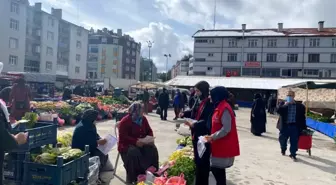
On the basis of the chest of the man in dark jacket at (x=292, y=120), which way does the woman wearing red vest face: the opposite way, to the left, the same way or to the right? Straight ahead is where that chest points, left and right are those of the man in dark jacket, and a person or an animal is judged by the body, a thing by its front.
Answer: to the right

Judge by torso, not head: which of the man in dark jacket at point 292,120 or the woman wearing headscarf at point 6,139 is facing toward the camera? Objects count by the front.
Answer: the man in dark jacket

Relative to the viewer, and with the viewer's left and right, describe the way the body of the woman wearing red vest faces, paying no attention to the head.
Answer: facing to the left of the viewer

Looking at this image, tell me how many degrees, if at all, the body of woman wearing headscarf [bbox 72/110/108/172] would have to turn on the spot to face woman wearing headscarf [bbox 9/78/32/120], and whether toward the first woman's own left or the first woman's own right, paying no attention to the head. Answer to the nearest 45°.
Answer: approximately 135° to the first woman's own left

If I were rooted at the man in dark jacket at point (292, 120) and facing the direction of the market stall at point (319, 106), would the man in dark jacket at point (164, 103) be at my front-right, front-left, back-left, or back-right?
front-left

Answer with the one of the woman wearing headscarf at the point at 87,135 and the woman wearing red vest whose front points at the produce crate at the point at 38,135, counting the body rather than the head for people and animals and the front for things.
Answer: the woman wearing red vest

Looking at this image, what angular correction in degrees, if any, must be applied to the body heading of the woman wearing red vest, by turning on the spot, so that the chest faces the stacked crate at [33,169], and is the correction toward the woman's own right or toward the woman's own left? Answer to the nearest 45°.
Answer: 0° — they already face it

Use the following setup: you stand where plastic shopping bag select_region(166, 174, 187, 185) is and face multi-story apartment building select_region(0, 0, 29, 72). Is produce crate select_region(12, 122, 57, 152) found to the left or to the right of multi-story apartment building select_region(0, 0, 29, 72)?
left

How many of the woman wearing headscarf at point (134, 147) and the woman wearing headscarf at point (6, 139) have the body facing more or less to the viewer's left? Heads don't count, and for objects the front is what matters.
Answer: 0

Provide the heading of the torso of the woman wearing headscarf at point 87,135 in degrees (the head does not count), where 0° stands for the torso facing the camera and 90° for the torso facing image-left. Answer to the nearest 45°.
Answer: approximately 270°

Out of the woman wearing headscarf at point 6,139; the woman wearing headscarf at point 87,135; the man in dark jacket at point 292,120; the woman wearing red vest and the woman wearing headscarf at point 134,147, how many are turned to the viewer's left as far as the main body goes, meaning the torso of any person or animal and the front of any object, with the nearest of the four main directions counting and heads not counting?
1

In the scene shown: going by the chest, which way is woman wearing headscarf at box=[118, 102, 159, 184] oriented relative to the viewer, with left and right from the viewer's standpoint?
facing the viewer and to the right of the viewer

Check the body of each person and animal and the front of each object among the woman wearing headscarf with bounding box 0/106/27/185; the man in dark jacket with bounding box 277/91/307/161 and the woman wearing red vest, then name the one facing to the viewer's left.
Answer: the woman wearing red vest

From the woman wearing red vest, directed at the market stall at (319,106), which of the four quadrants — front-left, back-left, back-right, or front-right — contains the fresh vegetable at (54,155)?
back-left

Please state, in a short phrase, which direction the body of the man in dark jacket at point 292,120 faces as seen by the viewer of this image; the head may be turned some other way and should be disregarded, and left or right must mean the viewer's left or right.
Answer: facing the viewer

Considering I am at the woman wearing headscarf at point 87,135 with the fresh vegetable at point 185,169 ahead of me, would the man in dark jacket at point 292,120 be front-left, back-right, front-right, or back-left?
front-left

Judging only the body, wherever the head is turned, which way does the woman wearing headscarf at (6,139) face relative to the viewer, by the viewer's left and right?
facing to the right of the viewer

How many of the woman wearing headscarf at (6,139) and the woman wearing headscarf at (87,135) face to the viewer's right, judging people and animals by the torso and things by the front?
2

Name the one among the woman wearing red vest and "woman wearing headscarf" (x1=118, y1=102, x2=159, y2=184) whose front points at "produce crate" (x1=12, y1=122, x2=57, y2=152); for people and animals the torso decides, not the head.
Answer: the woman wearing red vest

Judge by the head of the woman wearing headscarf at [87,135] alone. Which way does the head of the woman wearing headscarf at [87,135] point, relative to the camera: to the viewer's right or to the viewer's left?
to the viewer's right

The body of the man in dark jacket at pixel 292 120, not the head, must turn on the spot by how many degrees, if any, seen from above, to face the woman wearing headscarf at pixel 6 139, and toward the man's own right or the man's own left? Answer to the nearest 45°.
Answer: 0° — they already face them

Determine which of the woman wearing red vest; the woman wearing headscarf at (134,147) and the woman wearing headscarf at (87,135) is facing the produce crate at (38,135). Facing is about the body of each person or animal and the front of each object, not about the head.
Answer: the woman wearing red vest

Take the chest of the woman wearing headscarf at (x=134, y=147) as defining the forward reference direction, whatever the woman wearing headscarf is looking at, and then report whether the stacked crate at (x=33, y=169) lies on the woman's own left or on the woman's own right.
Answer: on the woman's own right
